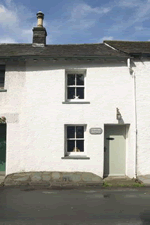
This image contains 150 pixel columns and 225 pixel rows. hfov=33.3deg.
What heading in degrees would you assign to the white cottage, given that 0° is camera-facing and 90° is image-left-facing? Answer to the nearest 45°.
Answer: approximately 0°
